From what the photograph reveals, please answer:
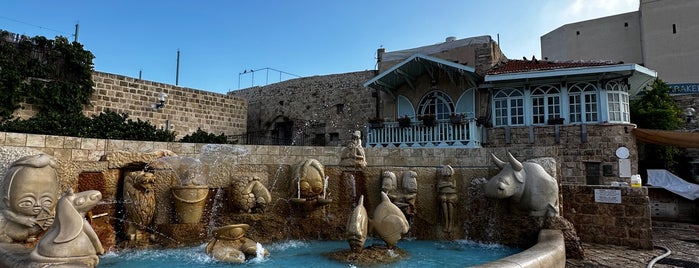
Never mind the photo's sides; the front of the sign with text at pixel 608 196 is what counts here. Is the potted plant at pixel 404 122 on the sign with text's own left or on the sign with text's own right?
on the sign with text's own right

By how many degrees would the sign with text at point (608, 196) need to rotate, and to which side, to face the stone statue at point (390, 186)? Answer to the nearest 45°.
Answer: approximately 45° to its right

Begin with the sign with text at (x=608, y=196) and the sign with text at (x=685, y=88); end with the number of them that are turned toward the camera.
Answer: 2

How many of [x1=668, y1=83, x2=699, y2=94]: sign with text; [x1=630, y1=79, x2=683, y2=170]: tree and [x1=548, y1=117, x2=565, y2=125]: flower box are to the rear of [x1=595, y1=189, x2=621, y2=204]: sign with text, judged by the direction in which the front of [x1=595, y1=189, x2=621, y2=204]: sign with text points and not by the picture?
3

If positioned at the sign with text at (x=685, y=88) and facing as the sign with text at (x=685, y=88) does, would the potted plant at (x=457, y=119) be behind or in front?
in front

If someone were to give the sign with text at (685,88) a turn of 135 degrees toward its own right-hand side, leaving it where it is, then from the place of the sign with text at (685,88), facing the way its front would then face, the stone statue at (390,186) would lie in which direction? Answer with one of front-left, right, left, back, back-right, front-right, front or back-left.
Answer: back-left

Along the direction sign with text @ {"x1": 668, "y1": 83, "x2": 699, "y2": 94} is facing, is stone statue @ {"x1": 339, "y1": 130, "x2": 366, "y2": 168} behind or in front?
in front

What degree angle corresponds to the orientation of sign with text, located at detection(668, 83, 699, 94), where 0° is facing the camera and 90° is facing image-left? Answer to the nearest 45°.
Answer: approximately 0°
